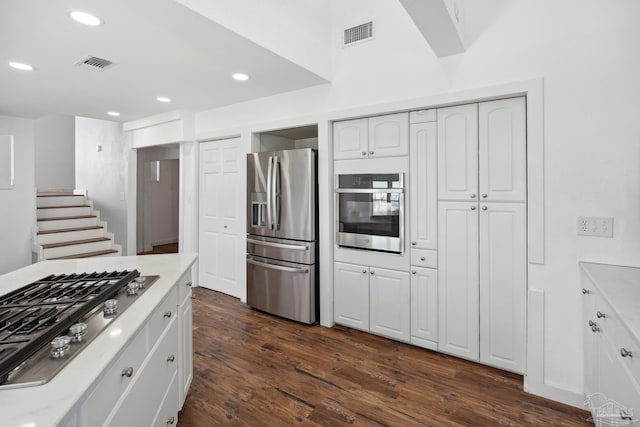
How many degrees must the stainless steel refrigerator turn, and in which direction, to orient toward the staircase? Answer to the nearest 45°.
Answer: approximately 90° to its right

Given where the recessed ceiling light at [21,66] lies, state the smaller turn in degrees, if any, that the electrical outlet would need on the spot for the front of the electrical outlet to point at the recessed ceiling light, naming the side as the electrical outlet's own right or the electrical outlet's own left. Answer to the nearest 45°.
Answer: approximately 45° to the electrical outlet's own right

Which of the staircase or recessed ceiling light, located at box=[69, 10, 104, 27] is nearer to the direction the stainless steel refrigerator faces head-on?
the recessed ceiling light

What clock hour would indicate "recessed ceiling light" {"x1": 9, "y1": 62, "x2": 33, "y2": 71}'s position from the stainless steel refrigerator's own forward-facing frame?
The recessed ceiling light is roughly at 1 o'clock from the stainless steel refrigerator.

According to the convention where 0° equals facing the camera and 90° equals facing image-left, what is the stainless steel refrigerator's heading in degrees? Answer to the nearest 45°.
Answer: approximately 45°

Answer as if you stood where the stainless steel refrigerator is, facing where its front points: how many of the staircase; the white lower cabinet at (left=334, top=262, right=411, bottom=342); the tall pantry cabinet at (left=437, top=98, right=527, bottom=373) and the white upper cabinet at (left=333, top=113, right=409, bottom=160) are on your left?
3

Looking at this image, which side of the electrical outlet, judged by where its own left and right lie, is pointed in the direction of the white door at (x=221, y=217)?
right
